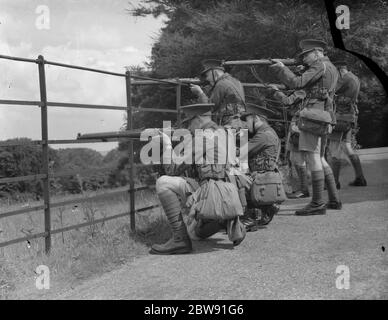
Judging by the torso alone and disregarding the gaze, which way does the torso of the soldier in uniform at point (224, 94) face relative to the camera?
to the viewer's left

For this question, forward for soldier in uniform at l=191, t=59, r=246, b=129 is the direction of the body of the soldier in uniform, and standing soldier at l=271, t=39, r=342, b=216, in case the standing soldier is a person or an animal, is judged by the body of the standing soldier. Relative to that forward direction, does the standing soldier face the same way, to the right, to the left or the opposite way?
the same way

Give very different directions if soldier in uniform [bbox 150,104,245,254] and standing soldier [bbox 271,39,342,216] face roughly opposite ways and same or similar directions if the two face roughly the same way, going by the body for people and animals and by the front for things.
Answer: same or similar directions

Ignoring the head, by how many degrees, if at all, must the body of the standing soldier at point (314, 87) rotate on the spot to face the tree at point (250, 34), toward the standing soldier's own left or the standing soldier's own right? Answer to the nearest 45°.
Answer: approximately 90° to the standing soldier's own right

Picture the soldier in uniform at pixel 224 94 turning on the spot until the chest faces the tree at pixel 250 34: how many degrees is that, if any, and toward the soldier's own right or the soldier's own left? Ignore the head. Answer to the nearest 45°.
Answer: approximately 90° to the soldier's own right

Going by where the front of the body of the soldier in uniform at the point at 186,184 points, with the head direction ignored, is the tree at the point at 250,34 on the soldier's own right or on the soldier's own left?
on the soldier's own right

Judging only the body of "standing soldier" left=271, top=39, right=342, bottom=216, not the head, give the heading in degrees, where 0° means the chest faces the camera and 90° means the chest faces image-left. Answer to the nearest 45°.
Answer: approximately 90°

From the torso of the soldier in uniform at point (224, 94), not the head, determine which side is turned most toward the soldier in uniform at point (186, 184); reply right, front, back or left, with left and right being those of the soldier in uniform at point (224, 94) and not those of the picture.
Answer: left

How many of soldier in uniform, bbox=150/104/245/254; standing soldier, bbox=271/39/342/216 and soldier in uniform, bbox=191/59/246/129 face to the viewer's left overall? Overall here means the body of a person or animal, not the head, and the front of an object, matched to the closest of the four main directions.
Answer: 3

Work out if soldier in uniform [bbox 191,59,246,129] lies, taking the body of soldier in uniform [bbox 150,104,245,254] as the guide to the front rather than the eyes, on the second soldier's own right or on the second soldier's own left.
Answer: on the second soldier's own right

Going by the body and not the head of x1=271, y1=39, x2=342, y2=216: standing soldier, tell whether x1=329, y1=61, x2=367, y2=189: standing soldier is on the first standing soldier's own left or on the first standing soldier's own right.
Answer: on the first standing soldier's own right

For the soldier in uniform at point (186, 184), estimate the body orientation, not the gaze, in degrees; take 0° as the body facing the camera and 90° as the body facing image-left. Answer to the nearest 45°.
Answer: approximately 90°

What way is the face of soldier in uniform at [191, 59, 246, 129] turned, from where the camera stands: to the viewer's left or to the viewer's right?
to the viewer's left
